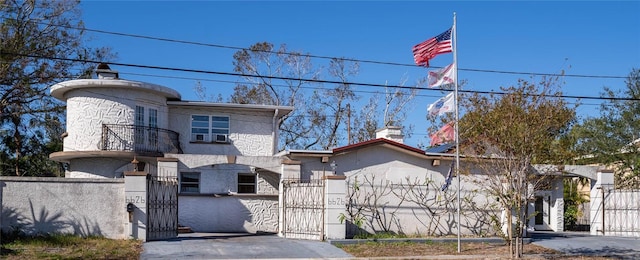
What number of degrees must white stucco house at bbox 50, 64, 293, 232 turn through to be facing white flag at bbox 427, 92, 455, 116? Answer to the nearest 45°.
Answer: approximately 45° to its left

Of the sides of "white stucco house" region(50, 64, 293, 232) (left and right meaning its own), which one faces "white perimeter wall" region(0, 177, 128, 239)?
front

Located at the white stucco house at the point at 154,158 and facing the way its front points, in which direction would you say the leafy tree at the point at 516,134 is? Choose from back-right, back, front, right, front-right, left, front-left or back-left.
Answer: front-left

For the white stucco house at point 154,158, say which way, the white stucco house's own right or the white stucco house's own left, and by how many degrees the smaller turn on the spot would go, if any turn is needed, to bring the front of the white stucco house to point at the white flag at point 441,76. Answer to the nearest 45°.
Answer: approximately 45° to the white stucco house's own left

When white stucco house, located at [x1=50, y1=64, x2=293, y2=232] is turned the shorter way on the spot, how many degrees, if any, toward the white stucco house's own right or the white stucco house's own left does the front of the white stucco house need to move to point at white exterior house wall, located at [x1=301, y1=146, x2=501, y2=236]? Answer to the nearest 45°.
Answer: approximately 45° to the white stucco house's own left

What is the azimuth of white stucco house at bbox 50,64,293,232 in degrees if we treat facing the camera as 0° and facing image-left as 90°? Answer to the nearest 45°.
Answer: approximately 0°

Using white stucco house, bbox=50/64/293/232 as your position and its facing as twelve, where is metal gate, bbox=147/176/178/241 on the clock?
The metal gate is roughly at 12 o'clock from the white stucco house.

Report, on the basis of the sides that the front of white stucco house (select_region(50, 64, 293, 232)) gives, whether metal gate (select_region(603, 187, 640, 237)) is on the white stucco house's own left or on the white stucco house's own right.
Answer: on the white stucco house's own left
